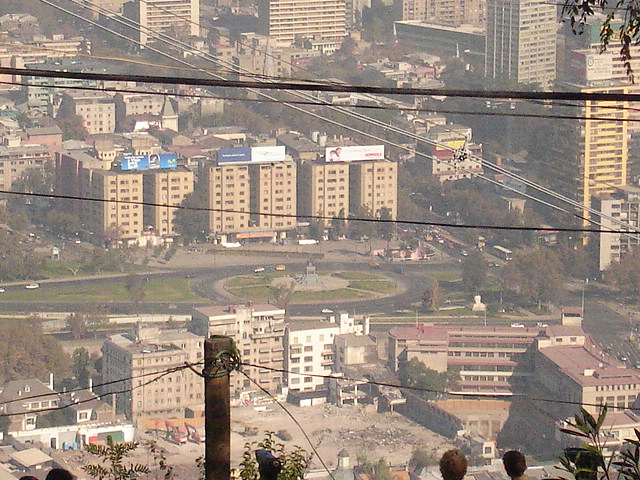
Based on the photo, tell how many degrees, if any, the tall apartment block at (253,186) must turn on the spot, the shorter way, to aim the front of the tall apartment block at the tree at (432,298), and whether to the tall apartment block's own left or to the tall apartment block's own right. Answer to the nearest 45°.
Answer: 0° — it already faces it

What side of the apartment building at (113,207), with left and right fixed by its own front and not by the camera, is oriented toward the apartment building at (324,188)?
left

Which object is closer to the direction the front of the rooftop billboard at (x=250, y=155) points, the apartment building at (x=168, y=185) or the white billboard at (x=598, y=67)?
the apartment building

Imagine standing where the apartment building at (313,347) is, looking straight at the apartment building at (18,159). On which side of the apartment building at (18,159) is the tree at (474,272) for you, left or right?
right

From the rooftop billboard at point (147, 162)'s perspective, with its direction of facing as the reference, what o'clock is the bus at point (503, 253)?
The bus is roughly at 10 o'clock from the rooftop billboard.

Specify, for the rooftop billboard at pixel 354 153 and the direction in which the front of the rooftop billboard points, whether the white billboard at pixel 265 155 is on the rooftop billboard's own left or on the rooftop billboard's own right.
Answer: on the rooftop billboard's own right

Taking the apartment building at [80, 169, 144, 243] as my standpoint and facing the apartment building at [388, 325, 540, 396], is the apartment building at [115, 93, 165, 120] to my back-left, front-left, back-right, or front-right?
back-left

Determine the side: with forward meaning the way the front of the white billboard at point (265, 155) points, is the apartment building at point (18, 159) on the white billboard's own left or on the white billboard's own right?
on the white billboard's own right

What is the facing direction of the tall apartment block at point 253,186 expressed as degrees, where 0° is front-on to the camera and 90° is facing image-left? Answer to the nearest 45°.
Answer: approximately 0°

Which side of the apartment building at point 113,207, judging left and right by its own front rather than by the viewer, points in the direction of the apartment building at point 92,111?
back

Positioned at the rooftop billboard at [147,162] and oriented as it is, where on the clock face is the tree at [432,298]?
The tree is roughly at 11 o'clock from the rooftop billboard.
